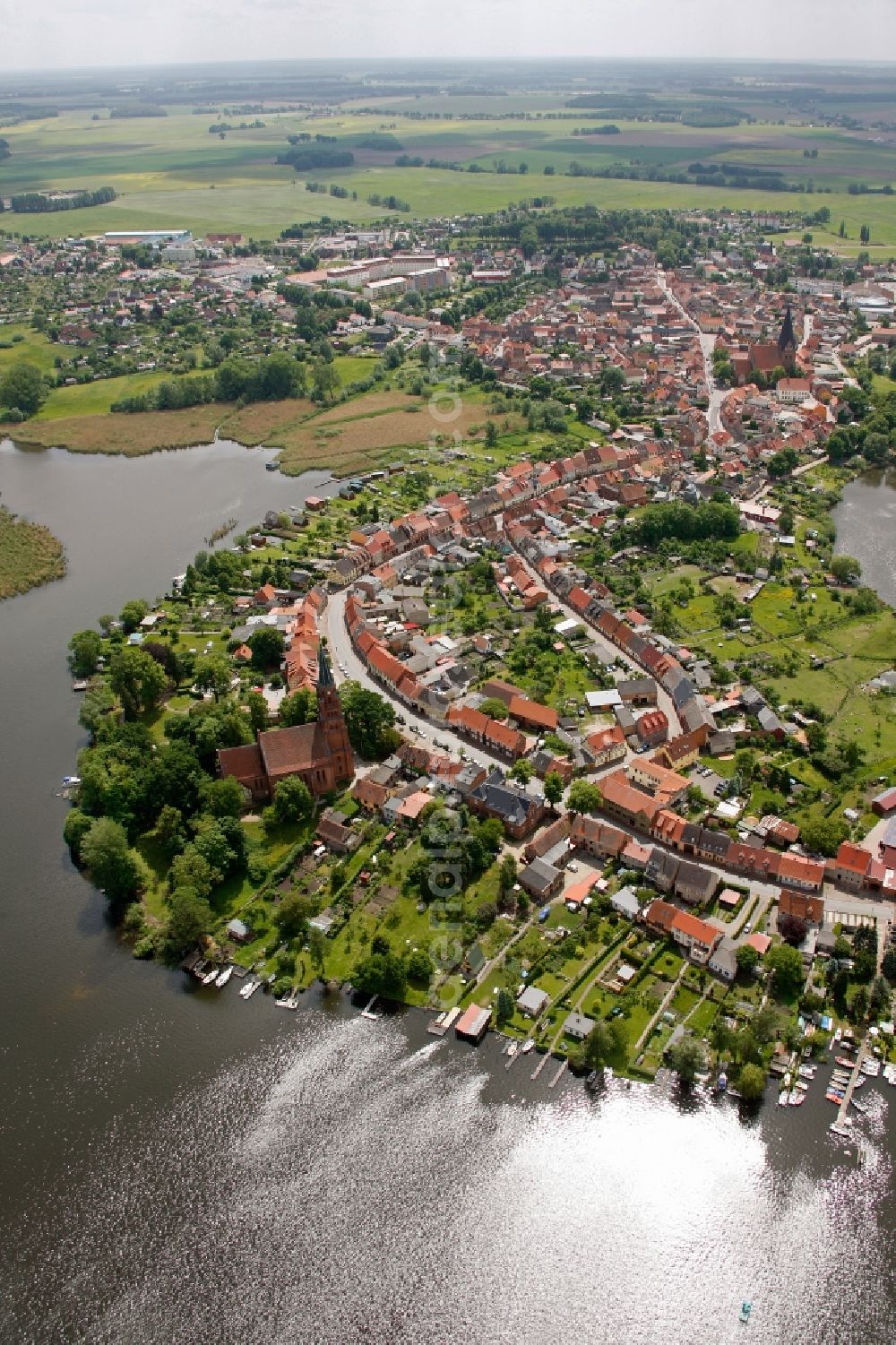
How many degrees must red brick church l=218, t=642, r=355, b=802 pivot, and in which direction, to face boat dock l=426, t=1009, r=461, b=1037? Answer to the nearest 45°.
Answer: approximately 90° to its right

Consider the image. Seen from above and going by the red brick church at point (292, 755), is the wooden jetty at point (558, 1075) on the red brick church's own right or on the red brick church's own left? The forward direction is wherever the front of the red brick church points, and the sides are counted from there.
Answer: on the red brick church's own right

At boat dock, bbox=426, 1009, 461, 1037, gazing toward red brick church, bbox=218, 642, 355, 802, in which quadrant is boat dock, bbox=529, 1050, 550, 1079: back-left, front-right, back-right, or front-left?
back-right

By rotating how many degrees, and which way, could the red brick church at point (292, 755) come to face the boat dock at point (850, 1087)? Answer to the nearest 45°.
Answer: approximately 45° to its right

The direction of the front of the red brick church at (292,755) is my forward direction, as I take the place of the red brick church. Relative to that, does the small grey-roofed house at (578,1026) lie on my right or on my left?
on my right

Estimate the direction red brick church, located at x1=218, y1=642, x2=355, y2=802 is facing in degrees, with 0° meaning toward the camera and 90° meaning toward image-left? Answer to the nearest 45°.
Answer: approximately 270°
